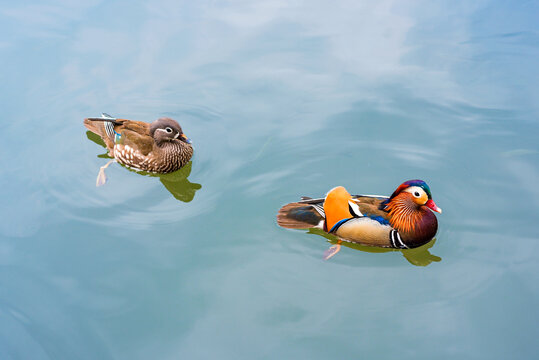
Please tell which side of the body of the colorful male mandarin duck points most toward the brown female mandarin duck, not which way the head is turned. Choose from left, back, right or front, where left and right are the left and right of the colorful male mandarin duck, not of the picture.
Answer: back

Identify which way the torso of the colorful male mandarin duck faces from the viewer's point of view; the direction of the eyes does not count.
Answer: to the viewer's right

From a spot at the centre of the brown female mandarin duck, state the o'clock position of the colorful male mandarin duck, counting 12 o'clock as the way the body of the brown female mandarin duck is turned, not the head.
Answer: The colorful male mandarin duck is roughly at 12 o'clock from the brown female mandarin duck.

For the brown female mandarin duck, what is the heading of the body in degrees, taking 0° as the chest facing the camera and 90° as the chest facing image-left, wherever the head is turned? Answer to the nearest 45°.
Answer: approximately 315°
